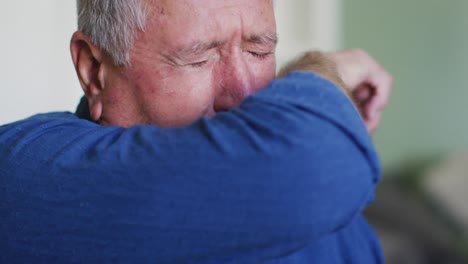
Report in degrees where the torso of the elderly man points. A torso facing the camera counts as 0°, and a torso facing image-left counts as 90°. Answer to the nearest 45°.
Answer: approximately 315°
